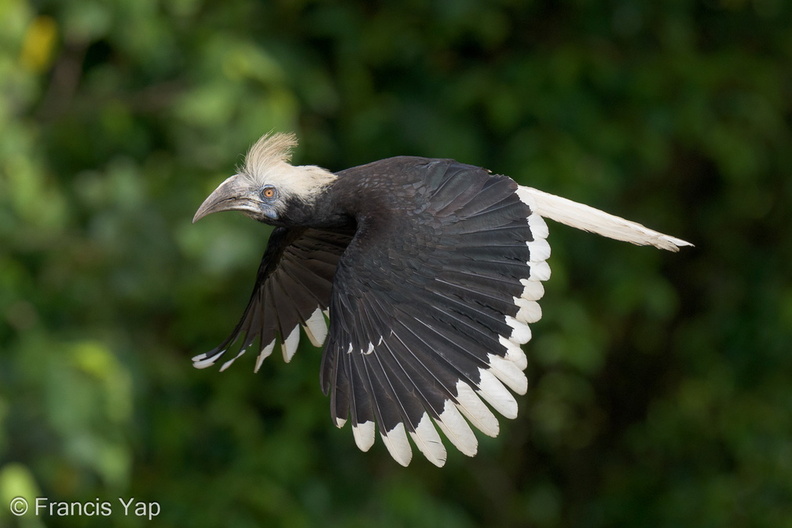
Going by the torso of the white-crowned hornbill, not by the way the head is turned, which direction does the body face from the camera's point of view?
to the viewer's left
